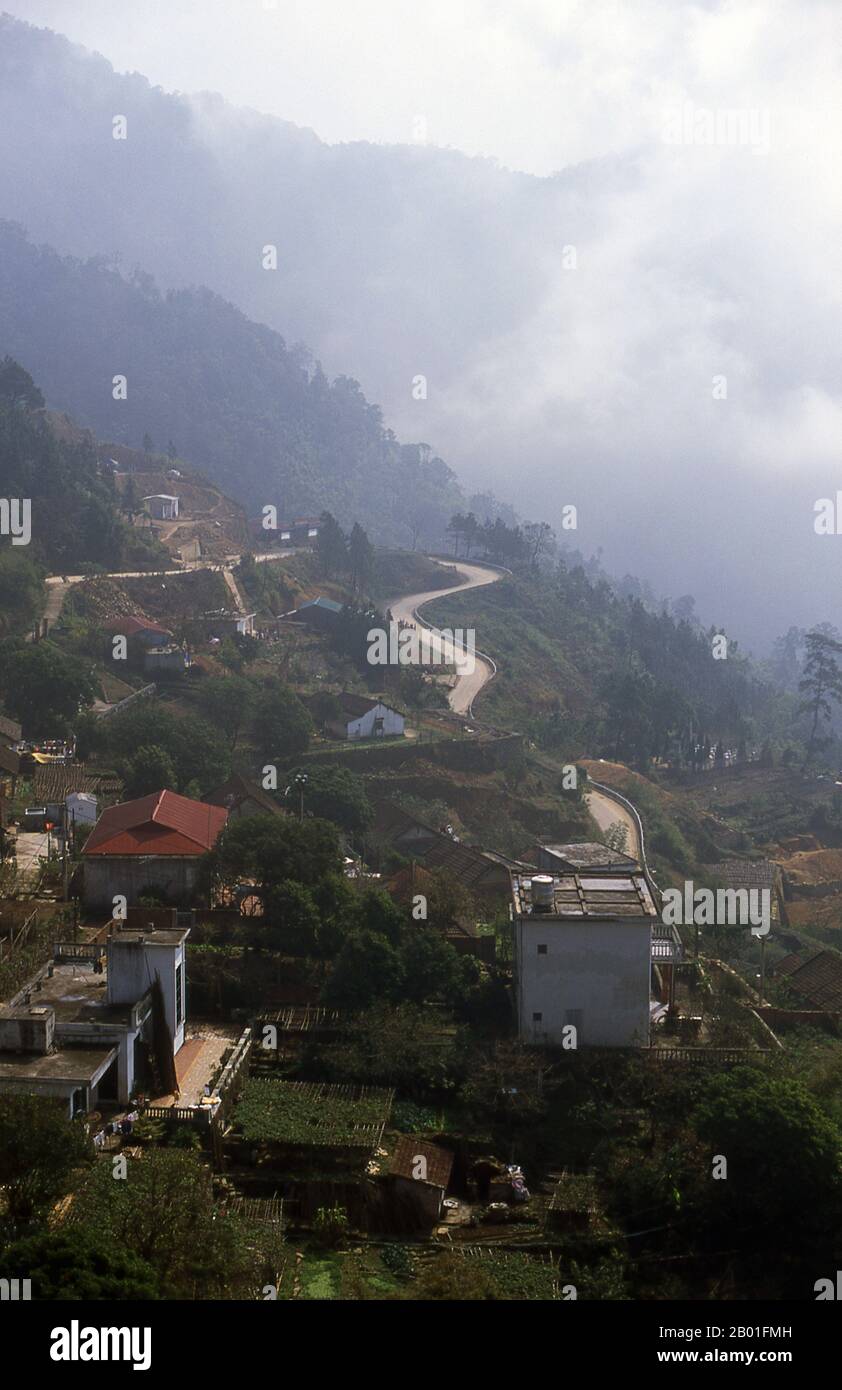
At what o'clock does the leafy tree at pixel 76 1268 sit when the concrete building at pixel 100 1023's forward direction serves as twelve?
The leafy tree is roughly at 3 o'clock from the concrete building.

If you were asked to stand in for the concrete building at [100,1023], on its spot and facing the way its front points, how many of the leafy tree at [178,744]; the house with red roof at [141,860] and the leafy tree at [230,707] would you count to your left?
3

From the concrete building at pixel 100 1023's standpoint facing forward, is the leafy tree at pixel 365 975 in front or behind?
in front

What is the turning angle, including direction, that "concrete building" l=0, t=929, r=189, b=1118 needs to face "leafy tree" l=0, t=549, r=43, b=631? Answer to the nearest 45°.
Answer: approximately 90° to its left

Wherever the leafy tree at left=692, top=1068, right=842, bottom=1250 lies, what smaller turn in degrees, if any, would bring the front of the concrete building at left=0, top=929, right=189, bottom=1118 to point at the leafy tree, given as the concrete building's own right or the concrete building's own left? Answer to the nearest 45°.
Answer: approximately 45° to the concrete building's own right

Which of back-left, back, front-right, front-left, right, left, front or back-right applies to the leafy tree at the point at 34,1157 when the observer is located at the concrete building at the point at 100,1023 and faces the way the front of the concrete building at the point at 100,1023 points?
right

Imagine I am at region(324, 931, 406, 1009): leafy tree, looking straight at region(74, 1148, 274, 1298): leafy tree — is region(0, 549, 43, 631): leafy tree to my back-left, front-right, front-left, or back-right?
back-right

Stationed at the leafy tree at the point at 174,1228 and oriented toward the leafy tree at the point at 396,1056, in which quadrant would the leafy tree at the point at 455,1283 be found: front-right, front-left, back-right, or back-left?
front-right

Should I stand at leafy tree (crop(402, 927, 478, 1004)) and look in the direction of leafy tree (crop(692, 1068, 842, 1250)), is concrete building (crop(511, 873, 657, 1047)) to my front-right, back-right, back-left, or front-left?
front-left

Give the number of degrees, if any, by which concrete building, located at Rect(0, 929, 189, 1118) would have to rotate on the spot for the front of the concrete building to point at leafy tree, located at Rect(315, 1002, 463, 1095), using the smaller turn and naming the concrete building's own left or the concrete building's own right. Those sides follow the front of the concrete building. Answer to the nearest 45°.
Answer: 0° — it already faces it

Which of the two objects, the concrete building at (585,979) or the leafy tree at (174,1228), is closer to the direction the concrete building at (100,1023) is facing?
the concrete building

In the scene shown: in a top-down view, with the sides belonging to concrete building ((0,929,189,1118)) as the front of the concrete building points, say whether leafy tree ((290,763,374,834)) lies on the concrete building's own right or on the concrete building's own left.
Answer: on the concrete building's own left

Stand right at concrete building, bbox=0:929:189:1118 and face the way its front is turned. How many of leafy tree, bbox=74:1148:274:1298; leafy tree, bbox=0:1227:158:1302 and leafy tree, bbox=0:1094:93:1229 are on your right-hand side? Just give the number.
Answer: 3

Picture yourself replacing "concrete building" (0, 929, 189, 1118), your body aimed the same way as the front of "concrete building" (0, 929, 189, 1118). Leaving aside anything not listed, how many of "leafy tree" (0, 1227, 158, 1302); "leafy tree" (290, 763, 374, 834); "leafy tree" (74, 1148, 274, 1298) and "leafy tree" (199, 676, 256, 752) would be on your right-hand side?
2

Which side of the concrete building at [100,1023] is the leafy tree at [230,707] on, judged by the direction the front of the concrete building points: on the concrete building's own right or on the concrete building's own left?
on the concrete building's own left

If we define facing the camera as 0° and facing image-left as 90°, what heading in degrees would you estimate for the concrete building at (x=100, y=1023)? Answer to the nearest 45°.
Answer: approximately 270°
